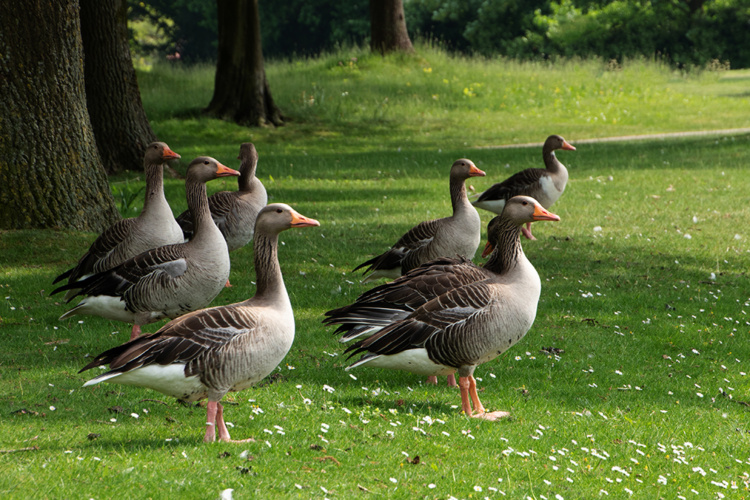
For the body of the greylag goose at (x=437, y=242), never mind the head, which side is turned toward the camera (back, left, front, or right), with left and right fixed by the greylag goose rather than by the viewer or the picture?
right

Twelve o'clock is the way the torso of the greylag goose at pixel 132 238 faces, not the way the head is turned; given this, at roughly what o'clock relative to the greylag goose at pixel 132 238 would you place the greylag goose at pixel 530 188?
the greylag goose at pixel 530 188 is roughly at 11 o'clock from the greylag goose at pixel 132 238.

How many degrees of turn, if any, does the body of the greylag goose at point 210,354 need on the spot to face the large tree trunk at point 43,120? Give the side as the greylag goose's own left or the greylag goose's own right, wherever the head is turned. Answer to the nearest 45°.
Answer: approximately 90° to the greylag goose's own left

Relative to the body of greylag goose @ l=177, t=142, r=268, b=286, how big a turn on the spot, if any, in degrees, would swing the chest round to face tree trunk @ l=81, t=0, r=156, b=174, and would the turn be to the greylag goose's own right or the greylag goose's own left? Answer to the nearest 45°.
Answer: approximately 90° to the greylag goose's own left

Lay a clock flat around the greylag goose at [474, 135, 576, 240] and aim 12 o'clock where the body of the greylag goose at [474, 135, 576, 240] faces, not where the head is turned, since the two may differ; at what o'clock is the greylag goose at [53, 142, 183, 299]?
the greylag goose at [53, 142, 183, 299] is roughly at 4 o'clock from the greylag goose at [474, 135, 576, 240].

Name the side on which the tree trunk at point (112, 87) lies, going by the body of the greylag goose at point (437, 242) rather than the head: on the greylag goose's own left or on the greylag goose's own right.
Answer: on the greylag goose's own left

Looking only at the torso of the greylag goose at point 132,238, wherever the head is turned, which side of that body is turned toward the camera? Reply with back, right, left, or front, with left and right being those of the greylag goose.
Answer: right

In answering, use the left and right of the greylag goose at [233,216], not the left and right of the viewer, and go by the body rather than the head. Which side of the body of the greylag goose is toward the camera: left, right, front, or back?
right

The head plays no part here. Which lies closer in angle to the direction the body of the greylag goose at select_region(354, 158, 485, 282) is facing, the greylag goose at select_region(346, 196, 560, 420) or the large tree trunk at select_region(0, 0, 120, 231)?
the greylag goose

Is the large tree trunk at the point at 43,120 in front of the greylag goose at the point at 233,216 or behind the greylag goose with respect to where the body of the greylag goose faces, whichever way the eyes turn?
behind

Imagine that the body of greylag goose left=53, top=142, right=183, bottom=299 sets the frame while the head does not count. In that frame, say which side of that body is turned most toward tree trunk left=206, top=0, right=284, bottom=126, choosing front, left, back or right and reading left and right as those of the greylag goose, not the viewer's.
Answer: left

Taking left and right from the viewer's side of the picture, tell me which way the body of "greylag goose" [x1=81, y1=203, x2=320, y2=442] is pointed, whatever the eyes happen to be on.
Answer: facing to the right of the viewer

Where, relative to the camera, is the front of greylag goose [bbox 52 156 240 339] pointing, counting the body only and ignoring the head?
to the viewer's right

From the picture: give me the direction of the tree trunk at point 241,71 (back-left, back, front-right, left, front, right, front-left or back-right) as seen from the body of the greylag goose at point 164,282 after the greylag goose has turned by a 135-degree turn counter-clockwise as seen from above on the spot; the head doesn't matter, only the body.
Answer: front-right

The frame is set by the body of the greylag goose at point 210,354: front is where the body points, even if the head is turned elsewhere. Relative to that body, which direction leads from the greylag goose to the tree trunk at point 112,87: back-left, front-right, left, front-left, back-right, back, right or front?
left

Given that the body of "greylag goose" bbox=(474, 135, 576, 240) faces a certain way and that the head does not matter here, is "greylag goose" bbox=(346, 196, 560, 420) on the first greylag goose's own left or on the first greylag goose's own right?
on the first greylag goose's own right

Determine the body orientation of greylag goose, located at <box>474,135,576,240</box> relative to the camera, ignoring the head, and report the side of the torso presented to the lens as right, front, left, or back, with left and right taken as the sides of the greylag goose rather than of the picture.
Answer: right
